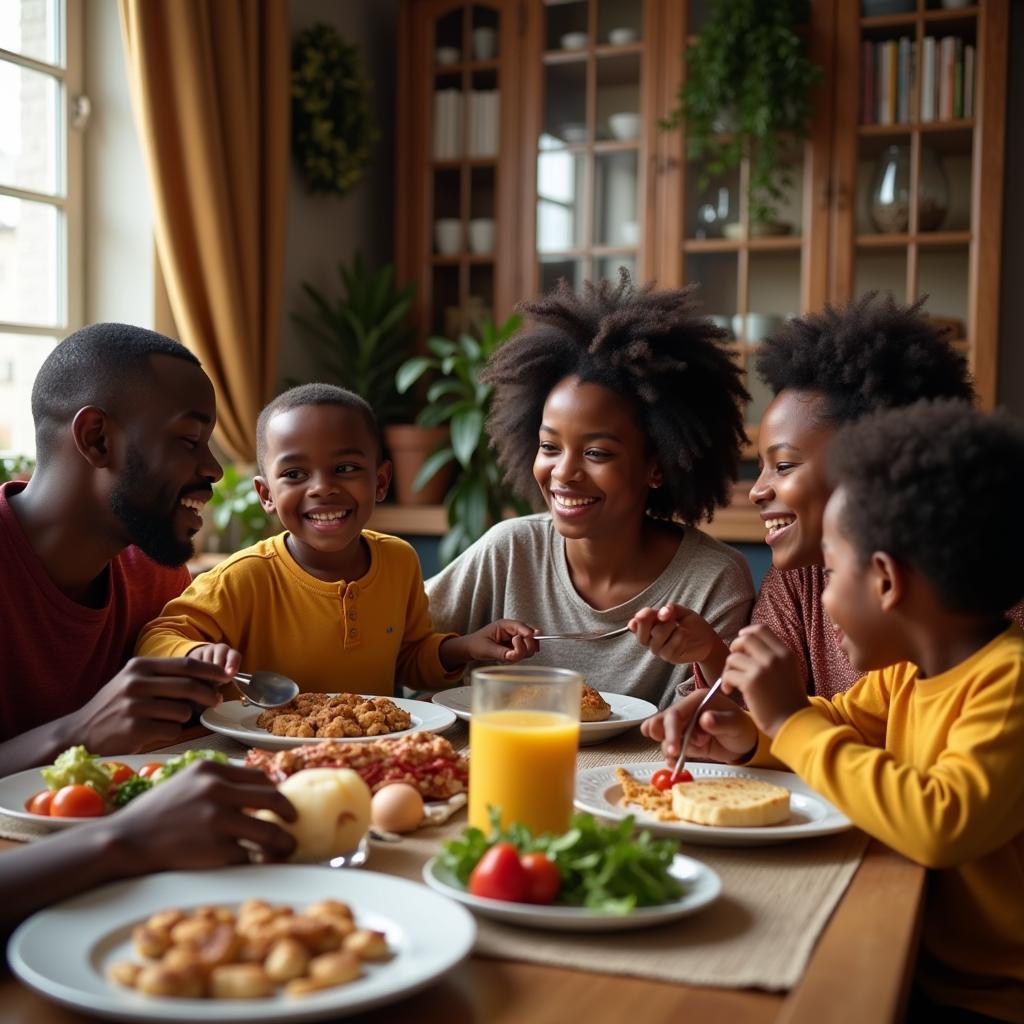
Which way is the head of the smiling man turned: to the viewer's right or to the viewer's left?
to the viewer's right

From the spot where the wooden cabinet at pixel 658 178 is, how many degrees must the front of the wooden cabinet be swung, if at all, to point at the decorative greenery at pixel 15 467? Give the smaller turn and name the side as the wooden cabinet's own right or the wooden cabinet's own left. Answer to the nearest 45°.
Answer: approximately 45° to the wooden cabinet's own right

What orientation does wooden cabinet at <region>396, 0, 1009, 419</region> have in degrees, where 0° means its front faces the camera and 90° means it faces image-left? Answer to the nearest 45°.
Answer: approximately 0°

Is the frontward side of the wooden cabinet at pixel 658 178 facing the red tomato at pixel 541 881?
yes

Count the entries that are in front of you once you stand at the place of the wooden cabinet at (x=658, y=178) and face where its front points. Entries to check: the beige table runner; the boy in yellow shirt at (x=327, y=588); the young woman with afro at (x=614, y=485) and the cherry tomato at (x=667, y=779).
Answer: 4

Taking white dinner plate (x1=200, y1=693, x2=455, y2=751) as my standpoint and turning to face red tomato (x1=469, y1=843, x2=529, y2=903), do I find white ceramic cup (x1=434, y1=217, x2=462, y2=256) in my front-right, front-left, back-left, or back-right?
back-left

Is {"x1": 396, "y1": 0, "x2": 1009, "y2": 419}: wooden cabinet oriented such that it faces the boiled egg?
yes

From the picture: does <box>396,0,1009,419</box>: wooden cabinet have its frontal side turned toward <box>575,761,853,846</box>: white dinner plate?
yes

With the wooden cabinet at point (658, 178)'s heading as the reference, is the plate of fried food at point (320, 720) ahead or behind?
ahead

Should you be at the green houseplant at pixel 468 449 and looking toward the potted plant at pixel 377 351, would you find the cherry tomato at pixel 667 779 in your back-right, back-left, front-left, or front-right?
back-left

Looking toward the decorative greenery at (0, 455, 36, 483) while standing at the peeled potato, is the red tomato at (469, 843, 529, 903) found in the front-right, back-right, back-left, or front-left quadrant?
back-right

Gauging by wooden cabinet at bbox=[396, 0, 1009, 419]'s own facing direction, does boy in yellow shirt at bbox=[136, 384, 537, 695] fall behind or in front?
in front

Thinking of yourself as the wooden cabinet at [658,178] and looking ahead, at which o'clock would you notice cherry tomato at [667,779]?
The cherry tomato is roughly at 12 o'clock from the wooden cabinet.

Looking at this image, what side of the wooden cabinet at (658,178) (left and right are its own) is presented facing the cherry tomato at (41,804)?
front

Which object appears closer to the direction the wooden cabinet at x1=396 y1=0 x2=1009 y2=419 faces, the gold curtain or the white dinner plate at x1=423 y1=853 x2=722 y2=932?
the white dinner plate

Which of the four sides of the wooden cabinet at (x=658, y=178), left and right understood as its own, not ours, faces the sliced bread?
front
